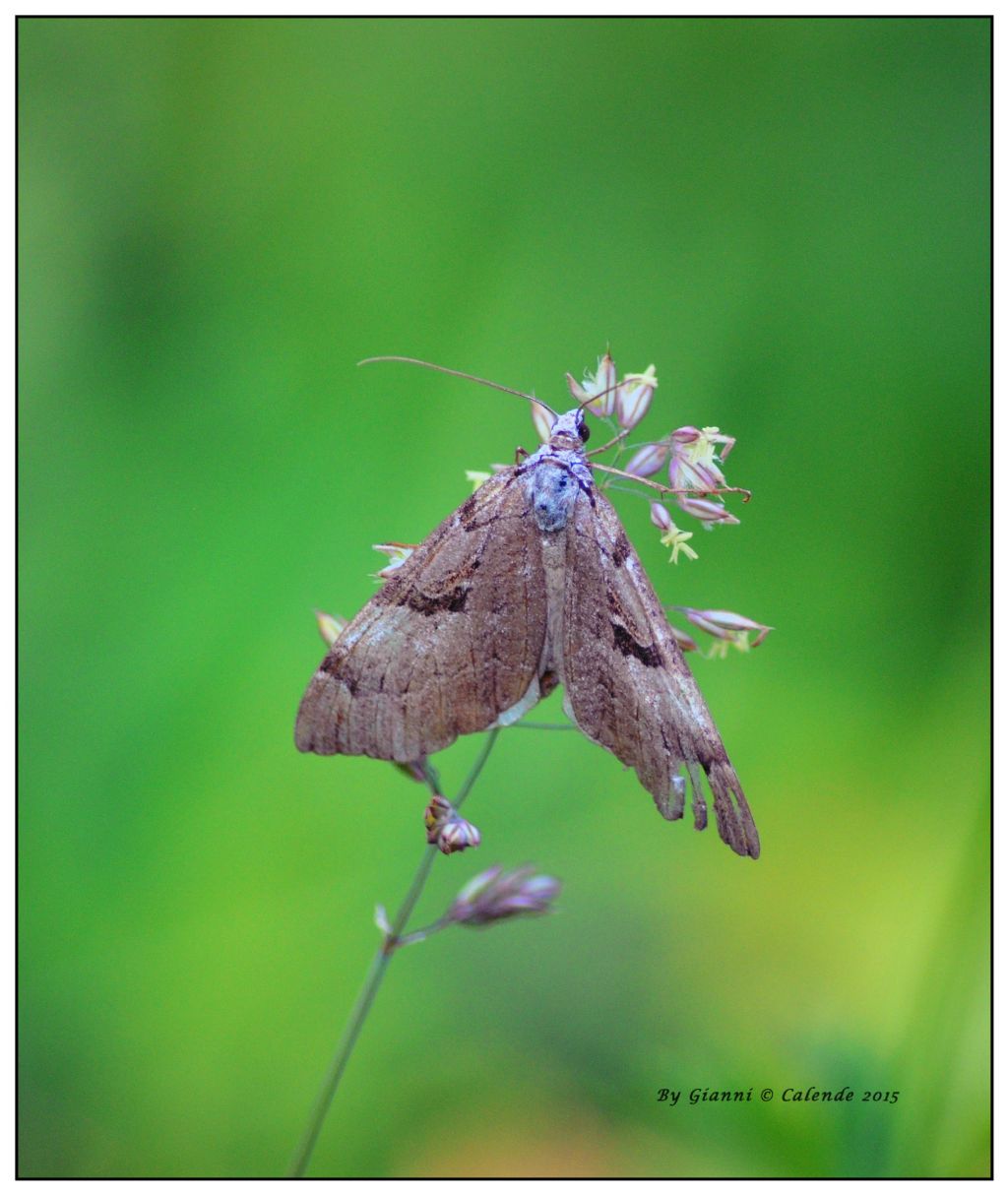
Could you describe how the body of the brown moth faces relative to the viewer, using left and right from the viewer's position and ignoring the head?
facing away from the viewer
